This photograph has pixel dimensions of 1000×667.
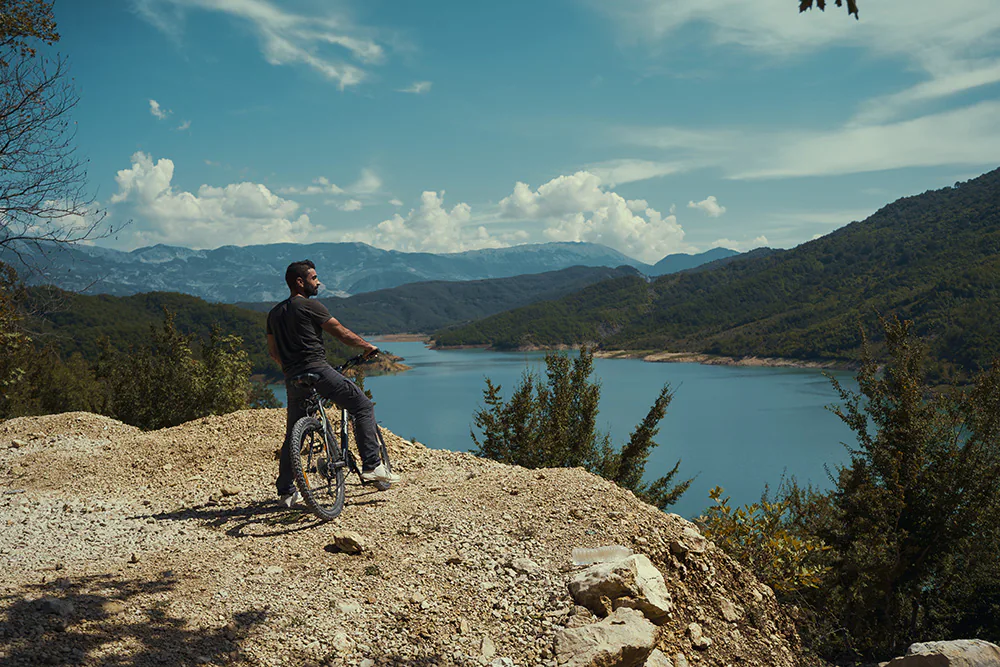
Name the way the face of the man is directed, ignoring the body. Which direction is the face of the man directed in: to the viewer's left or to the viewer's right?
to the viewer's right

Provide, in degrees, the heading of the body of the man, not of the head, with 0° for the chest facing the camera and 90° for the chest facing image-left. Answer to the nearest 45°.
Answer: approximately 225°

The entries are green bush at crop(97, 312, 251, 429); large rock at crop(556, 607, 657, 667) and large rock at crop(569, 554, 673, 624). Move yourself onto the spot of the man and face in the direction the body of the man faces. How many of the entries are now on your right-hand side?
2

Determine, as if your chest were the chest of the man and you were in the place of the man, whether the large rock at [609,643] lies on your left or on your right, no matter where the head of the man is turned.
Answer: on your right

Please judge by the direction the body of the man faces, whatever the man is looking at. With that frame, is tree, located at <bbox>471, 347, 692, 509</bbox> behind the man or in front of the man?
in front

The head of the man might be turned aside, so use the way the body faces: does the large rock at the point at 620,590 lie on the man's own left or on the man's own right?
on the man's own right

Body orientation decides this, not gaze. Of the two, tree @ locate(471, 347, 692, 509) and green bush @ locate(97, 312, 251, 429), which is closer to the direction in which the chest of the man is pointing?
the tree

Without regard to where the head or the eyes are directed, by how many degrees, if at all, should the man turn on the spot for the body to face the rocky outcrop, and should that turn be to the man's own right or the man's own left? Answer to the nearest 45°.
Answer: approximately 45° to the man's own right

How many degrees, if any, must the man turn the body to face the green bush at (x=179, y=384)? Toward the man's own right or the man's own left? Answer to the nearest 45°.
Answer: approximately 45° to the man's own left
